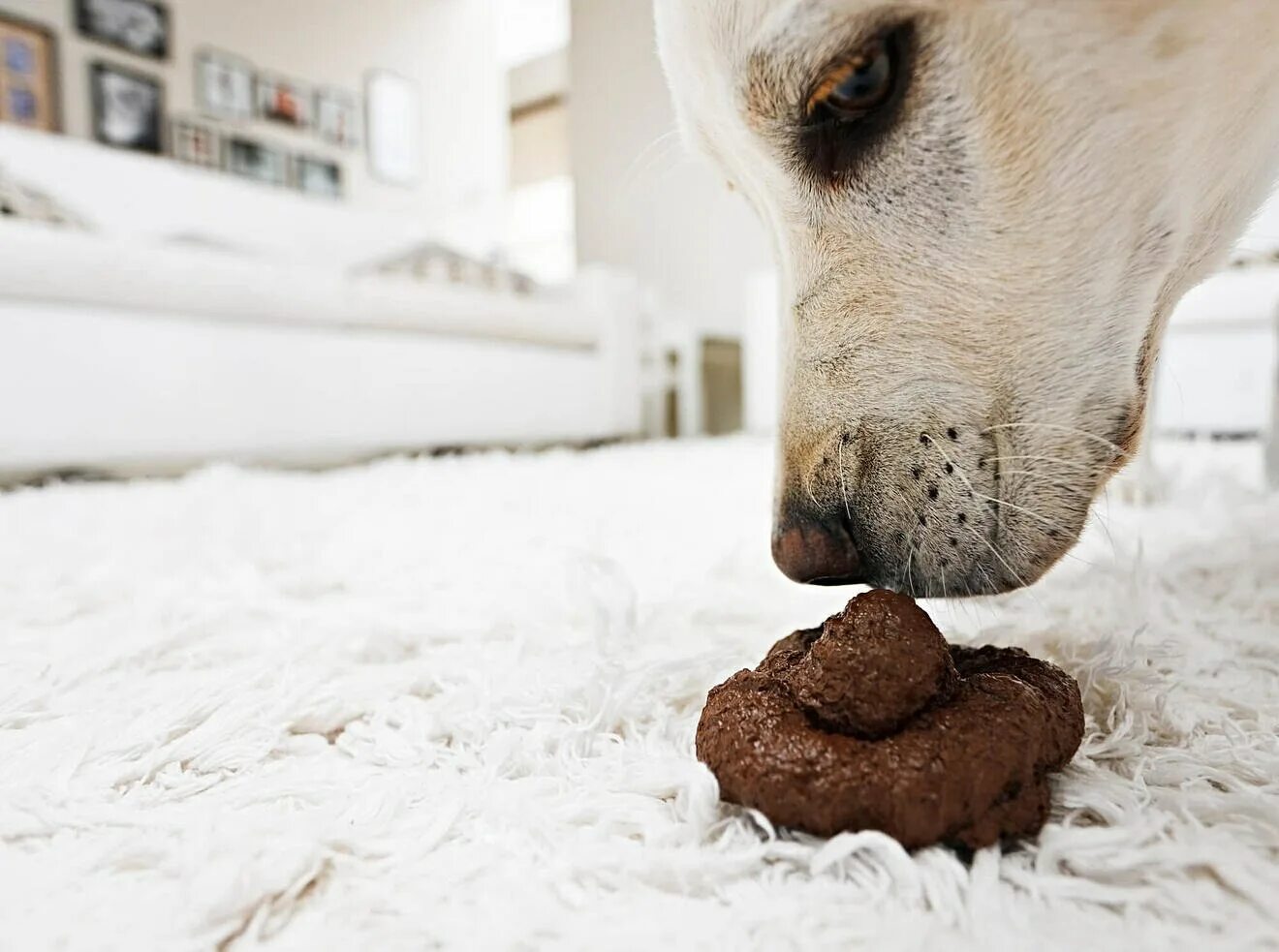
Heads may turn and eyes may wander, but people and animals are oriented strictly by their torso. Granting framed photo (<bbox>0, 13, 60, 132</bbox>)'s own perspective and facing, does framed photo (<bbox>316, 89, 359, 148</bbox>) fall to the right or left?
on its left

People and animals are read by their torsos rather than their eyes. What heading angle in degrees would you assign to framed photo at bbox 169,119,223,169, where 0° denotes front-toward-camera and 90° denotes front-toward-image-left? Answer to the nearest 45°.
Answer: approximately 315°

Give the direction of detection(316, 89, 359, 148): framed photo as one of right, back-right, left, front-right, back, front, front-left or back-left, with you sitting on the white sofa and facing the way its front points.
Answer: back-left

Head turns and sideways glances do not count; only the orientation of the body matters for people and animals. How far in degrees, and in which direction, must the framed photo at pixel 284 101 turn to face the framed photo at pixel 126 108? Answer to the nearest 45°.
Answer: approximately 90° to its right

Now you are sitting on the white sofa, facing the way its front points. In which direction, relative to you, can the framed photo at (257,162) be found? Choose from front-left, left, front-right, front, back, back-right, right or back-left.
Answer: back-left

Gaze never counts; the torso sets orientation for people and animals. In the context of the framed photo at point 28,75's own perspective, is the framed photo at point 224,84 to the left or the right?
on its left

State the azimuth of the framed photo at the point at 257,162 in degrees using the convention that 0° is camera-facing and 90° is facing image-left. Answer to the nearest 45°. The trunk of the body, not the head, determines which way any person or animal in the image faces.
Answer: approximately 315°
